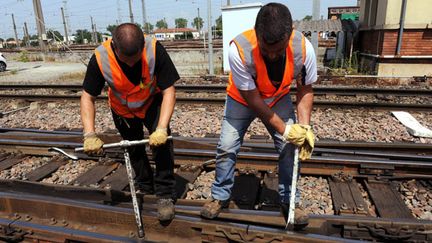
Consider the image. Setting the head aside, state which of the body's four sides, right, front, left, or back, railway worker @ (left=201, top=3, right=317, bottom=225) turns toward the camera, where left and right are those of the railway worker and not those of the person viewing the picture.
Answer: front

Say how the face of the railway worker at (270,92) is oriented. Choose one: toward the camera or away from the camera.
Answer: toward the camera

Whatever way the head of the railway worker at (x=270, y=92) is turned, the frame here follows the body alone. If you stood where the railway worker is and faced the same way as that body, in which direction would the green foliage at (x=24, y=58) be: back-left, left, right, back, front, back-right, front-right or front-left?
back-right

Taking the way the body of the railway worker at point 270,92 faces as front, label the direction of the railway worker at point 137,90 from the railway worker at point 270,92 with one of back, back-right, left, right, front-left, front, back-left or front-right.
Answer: right

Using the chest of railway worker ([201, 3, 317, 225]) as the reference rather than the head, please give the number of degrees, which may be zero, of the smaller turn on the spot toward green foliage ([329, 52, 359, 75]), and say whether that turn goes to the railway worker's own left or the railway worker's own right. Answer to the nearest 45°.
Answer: approximately 180°

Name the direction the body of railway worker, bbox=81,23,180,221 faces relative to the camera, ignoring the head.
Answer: toward the camera

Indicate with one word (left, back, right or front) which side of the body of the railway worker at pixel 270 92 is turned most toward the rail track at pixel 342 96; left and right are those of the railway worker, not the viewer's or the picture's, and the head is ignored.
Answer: back

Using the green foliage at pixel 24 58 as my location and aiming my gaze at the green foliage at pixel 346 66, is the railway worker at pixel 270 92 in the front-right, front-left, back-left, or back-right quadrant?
front-right
